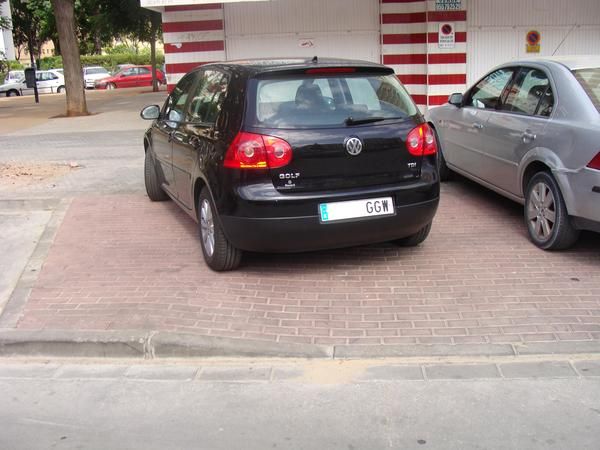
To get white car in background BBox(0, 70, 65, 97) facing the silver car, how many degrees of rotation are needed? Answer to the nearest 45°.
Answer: approximately 90° to its left

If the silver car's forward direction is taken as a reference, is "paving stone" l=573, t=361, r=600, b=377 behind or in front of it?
behind

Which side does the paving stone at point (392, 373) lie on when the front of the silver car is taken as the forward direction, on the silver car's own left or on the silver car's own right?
on the silver car's own left

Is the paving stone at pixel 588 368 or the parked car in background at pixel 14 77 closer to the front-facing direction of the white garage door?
the paving stone

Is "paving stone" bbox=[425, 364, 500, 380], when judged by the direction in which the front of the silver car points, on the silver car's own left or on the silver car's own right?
on the silver car's own left

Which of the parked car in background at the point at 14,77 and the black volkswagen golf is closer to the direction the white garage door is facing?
the black volkswagen golf

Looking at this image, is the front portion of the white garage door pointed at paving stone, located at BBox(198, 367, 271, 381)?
yes

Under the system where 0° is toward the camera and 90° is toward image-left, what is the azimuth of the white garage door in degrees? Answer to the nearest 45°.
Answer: approximately 0°

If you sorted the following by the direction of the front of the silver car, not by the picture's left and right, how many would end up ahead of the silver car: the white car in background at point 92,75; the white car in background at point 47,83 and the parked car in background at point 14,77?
3

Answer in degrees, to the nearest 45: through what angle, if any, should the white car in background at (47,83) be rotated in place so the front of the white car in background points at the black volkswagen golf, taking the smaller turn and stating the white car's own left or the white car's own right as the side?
approximately 90° to the white car's own left

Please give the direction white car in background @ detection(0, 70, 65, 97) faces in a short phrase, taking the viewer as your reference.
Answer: facing to the left of the viewer

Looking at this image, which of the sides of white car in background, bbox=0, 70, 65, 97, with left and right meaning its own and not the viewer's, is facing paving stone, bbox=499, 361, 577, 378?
left

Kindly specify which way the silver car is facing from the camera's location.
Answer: facing away from the viewer and to the left of the viewer

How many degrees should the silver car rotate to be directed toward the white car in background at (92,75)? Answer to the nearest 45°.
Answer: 0° — it already faces it

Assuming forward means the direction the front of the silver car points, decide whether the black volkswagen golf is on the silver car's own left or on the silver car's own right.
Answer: on the silver car's own left
